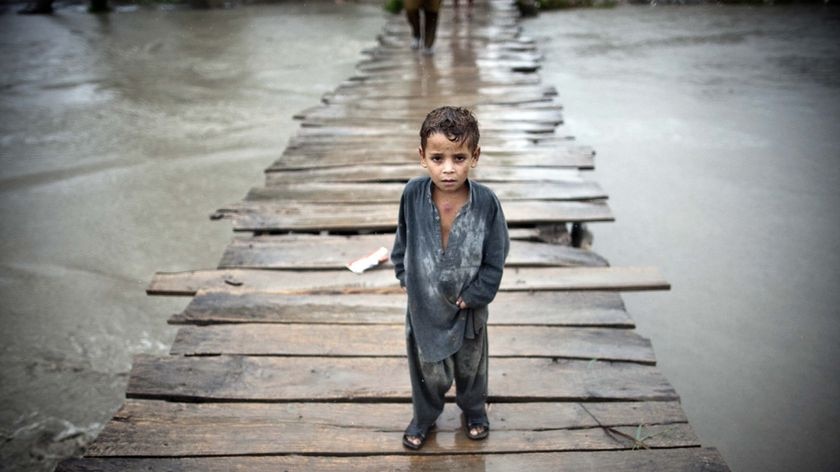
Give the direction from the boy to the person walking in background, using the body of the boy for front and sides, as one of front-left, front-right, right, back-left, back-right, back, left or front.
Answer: back

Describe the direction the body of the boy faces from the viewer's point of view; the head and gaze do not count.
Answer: toward the camera

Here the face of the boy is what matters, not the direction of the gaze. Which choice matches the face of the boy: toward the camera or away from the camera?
toward the camera
